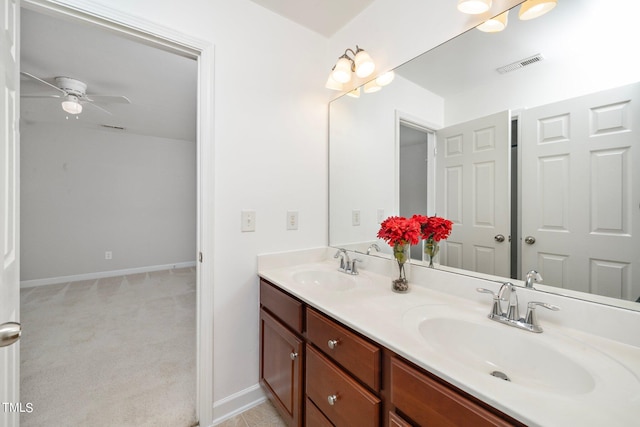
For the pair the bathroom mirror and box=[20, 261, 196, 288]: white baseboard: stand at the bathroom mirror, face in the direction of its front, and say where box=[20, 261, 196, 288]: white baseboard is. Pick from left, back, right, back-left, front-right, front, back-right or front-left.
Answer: front-right

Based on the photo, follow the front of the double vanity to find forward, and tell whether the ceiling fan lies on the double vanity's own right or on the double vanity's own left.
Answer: on the double vanity's own right

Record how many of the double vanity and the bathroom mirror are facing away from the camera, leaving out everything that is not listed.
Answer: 0

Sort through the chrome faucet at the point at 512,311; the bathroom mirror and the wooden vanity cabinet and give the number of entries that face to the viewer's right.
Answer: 0

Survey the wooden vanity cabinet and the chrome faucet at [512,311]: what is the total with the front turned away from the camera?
0

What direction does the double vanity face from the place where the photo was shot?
facing the viewer and to the left of the viewer

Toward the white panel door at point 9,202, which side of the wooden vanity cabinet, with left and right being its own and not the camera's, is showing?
front

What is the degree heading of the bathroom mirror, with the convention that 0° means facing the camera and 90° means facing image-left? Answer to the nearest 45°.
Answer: approximately 45°

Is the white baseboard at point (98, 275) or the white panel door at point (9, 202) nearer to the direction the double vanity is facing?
the white panel door
